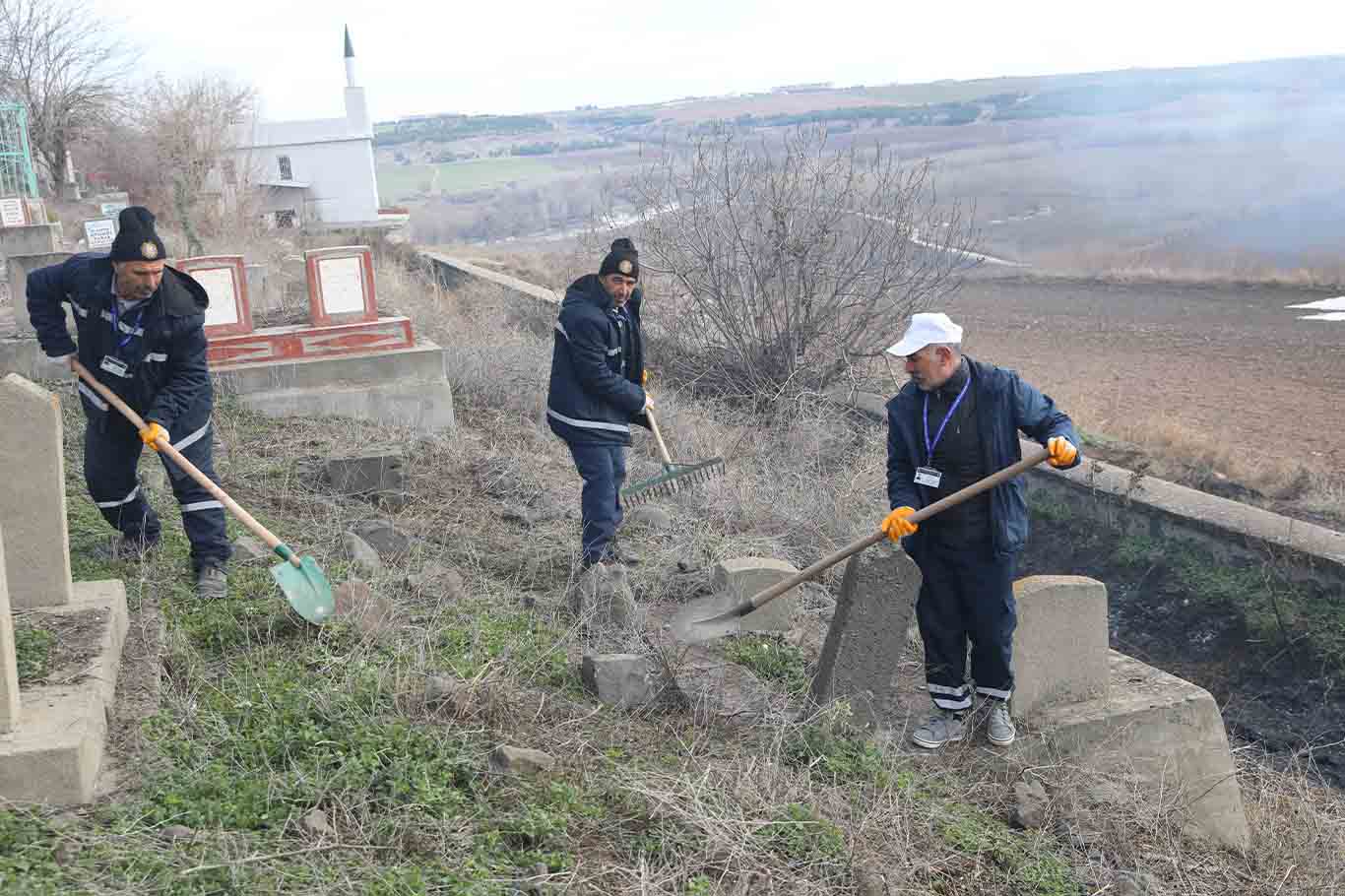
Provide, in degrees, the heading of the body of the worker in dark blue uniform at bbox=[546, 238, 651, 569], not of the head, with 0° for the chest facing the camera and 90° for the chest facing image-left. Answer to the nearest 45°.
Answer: approximately 315°

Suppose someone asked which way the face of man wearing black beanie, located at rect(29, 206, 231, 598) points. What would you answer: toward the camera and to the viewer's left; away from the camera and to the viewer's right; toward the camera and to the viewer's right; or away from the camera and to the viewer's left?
toward the camera and to the viewer's right

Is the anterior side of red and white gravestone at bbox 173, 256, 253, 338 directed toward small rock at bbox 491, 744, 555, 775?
yes

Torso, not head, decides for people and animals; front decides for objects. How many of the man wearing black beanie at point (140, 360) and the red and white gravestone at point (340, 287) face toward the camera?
2

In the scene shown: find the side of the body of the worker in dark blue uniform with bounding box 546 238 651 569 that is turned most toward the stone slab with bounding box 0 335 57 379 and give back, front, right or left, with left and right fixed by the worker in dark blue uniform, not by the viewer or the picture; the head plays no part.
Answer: back

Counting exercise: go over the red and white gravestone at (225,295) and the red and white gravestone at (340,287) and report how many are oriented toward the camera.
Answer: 2

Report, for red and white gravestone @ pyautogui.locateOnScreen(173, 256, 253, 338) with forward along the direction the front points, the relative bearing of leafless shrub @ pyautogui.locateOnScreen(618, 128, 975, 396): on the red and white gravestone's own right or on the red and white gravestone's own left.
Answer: on the red and white gravestone's own left

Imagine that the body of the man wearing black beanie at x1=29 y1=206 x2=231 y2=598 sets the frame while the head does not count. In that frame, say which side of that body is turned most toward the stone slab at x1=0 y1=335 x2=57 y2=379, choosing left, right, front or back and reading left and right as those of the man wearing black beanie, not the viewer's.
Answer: back

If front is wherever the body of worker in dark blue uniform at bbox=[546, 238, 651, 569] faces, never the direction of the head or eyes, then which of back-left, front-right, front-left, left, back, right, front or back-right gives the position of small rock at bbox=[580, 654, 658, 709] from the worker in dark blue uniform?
front-right

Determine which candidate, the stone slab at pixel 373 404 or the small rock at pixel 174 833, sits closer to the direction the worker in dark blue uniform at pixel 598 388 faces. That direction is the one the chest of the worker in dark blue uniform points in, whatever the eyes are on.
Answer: the small rock
